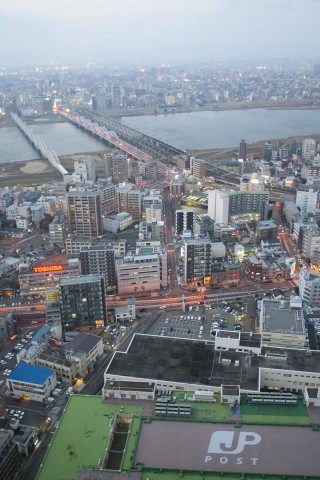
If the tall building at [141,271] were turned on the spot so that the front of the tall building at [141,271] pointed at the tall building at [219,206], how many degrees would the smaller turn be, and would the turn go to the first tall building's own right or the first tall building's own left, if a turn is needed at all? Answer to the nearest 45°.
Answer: approximately 135° to the first tall building's own left

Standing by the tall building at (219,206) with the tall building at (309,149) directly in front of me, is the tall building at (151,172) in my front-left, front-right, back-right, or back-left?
front-left

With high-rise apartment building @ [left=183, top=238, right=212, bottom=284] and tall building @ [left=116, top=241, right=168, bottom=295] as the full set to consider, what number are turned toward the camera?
2

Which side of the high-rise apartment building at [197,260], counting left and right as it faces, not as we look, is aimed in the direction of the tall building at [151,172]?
back

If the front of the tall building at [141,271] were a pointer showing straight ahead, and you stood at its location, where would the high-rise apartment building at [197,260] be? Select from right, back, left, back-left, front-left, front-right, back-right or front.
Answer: left

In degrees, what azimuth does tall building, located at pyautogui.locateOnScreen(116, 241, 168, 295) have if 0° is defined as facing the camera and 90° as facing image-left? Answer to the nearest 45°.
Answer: approximately 0°

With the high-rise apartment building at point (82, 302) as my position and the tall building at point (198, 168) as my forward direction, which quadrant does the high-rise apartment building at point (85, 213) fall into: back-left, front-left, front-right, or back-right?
front-left

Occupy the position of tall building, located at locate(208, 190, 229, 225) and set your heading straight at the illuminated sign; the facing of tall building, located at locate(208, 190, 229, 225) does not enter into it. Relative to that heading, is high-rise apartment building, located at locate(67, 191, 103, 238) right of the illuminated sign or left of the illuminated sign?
right

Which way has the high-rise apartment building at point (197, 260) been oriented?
toward the camera

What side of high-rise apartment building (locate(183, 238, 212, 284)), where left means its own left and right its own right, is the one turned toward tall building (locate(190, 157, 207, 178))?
back
